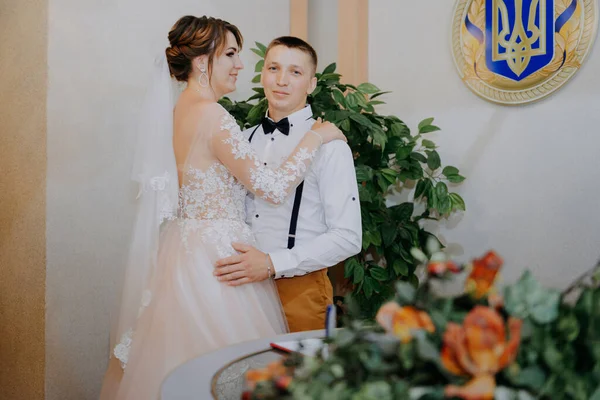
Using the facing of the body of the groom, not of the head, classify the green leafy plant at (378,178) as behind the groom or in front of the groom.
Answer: behind

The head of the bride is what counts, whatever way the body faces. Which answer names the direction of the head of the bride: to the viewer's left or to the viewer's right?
to the viewer's right

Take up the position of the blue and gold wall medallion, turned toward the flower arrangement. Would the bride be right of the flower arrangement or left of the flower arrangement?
right

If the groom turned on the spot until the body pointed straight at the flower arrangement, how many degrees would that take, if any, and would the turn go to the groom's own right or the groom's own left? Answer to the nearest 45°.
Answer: approximately 45° to the groom's own left

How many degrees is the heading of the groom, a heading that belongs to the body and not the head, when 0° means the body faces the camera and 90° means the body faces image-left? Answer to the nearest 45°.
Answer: approximately 45°

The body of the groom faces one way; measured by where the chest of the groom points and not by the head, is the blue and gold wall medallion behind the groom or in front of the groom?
behind

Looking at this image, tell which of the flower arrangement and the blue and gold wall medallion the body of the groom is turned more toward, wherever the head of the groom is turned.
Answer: the flower arrangement

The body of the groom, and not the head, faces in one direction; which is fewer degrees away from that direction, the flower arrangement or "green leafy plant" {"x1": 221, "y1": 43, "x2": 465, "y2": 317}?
the flower arrangement
